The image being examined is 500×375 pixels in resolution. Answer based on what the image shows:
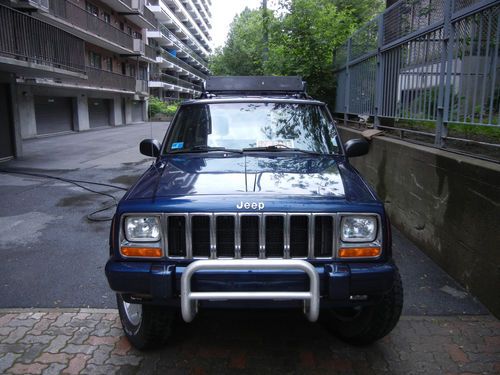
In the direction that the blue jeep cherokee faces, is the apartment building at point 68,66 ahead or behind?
behind

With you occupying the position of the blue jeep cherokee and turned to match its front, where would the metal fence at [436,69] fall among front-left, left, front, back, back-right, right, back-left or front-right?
back-left

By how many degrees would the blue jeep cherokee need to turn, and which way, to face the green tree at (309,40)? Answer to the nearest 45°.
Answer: approximately 180°

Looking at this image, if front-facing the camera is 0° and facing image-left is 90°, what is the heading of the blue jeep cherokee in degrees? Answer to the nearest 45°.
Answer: approximately 0°
